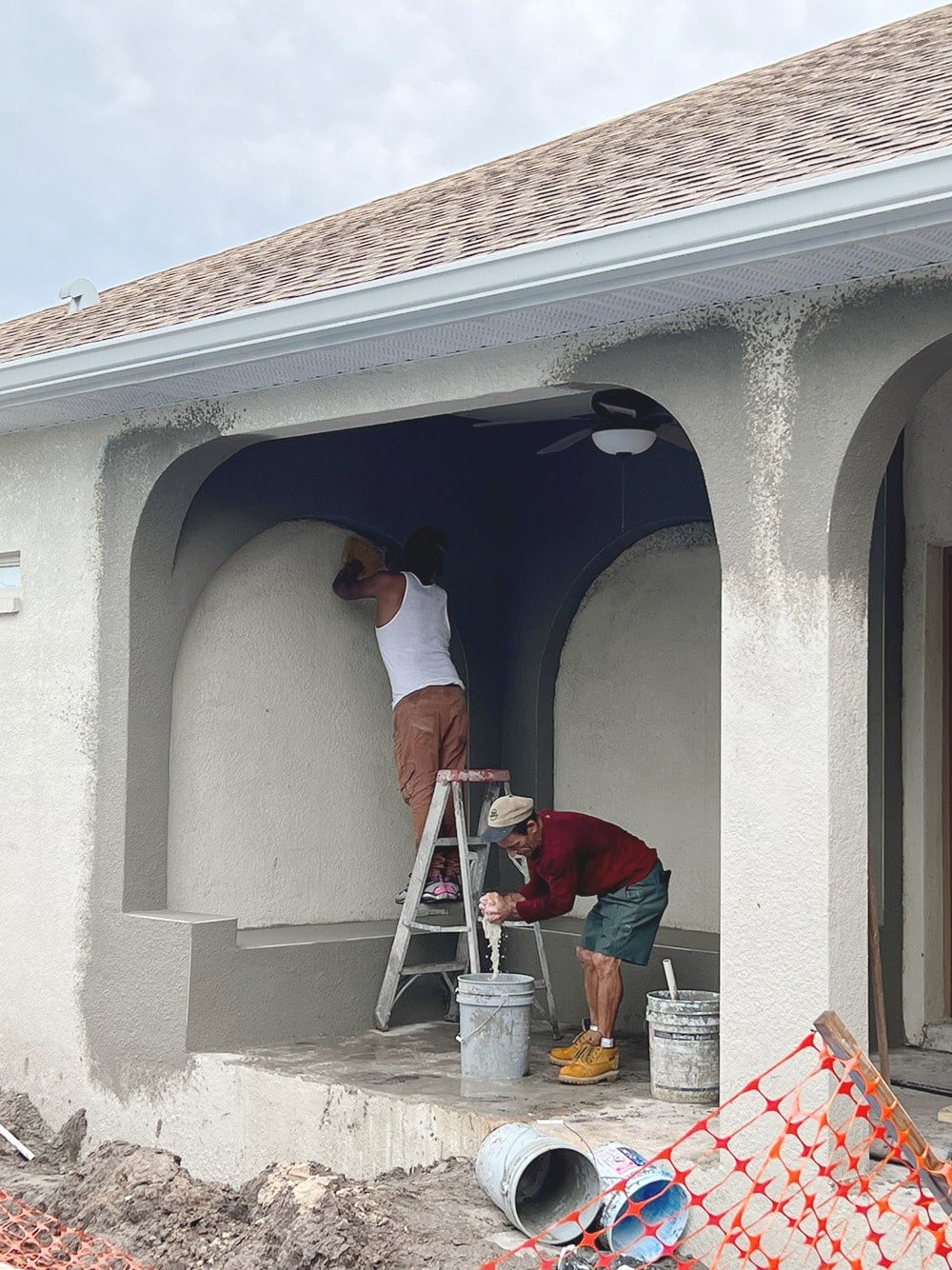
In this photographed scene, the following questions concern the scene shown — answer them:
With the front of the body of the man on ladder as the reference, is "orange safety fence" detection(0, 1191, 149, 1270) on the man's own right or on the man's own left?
on the man's own left

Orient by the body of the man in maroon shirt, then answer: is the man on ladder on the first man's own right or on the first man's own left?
on the first man's own right

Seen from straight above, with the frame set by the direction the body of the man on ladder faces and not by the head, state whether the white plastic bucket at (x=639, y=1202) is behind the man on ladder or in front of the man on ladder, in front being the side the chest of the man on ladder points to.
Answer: behind

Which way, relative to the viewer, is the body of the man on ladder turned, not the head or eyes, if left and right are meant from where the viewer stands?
facing away from the viewer and to the left of the viewer

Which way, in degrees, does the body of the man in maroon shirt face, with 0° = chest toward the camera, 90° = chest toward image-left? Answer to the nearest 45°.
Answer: approximately 90°

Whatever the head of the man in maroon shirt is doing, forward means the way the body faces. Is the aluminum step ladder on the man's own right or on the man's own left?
on the man's own right
